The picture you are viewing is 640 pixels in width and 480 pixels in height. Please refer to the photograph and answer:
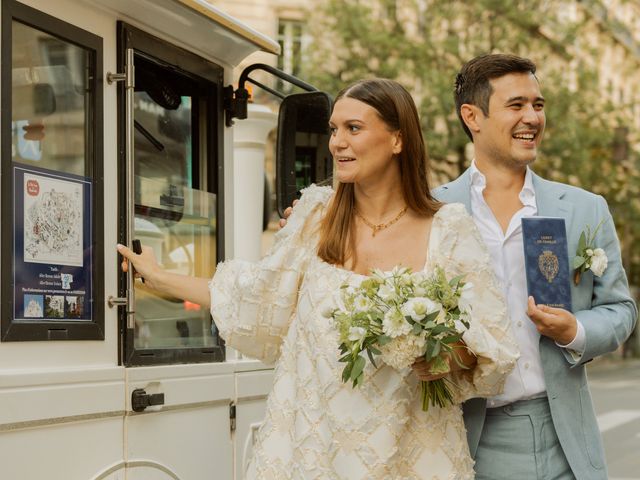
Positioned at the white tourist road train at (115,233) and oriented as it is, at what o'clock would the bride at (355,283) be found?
The bride is roughly at 2 o'clock from the white tourist road train.

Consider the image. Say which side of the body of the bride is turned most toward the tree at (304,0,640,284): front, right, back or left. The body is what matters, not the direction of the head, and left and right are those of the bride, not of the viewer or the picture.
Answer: back

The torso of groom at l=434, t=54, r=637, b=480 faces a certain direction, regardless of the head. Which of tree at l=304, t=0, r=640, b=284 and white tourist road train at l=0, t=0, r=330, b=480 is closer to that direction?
the white tourist road train

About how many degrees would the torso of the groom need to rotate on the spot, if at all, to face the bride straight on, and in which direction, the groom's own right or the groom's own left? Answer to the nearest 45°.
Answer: approximately 45° to the groom's own right

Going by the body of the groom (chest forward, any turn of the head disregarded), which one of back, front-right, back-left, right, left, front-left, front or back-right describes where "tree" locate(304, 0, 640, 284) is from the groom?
back

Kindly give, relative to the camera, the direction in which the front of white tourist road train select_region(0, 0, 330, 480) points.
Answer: facing away from the viewer and to the right of the viewer

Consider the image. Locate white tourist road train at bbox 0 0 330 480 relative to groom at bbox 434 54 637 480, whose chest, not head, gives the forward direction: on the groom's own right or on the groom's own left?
on the groom's own right

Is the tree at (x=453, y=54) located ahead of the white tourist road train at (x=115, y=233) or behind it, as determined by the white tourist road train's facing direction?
ahead

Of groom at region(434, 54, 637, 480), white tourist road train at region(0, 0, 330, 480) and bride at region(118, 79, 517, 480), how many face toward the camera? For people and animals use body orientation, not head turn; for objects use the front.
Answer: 2

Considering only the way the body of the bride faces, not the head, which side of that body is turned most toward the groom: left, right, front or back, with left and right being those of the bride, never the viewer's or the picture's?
left

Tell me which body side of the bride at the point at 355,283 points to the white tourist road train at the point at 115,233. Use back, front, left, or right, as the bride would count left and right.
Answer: right
